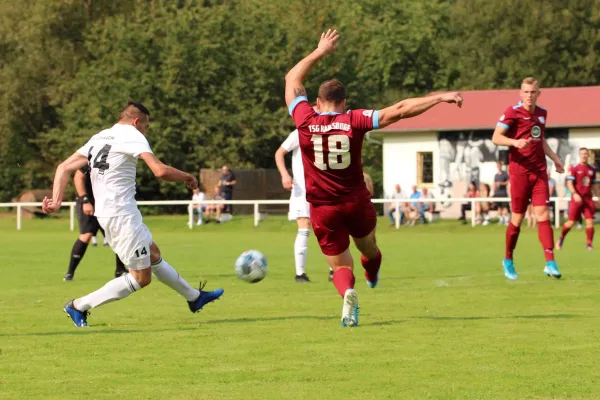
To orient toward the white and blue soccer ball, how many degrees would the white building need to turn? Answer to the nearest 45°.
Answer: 0° — it already faces it

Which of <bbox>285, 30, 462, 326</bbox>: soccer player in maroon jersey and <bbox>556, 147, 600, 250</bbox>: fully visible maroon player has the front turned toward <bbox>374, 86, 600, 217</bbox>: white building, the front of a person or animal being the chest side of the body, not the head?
the soccer player in maroon jersey

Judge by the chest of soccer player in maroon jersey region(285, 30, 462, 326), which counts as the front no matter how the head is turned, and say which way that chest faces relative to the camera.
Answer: away from the camera

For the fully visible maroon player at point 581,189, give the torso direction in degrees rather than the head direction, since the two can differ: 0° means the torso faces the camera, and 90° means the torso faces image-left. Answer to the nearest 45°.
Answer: approximately 0°

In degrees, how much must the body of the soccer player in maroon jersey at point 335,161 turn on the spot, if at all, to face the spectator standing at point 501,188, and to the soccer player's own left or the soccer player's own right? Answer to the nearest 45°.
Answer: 0° — they already face them

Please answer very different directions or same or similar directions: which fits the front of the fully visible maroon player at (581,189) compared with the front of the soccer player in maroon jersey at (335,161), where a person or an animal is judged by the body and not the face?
very different directions

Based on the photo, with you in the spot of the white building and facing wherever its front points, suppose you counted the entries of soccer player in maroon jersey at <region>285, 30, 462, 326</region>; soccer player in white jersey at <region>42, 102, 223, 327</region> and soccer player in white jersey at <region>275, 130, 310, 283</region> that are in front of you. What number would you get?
3

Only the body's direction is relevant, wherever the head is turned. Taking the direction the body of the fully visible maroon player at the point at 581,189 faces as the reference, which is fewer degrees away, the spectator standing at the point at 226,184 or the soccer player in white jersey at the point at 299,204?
the soccer player in white jersey

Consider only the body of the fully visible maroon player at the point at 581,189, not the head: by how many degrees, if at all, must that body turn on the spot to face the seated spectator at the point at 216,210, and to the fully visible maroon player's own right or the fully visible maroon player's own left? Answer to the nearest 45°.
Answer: approximately 135° to the fully visible maroon player's own right

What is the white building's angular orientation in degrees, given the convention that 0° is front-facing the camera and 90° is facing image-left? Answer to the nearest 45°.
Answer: approximately 0°

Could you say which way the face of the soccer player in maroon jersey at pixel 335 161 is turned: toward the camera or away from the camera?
away from the camera

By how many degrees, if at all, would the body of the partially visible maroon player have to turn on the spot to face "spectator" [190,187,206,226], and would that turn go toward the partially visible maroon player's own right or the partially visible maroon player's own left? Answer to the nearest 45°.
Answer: approximately 135° to the partially visible maroon player's own right

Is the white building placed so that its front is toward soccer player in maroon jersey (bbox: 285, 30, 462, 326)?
yes
